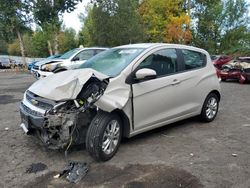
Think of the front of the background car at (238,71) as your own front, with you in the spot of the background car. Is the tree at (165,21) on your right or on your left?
on your right

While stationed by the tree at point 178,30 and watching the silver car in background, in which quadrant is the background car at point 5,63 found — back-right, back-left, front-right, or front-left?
front-right

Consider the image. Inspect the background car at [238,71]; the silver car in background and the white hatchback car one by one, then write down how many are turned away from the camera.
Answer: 0

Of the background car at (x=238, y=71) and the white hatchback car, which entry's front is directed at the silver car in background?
the background car

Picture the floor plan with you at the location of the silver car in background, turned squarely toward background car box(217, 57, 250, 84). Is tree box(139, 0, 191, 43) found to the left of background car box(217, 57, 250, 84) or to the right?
left

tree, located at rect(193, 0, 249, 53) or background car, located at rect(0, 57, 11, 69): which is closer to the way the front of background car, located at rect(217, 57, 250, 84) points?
the background car

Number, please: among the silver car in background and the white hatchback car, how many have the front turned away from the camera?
0

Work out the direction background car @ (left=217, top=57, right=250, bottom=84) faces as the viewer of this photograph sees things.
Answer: facing the viewer and to the left of the viewer

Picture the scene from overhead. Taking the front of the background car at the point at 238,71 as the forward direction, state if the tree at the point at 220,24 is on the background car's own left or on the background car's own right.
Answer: on the background car's own right

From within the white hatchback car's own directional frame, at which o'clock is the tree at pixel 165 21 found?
The tree is roughly at 5 o'clock from the white hatchback car.

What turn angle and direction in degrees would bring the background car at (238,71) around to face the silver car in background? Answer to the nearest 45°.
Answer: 0° — it already faces it

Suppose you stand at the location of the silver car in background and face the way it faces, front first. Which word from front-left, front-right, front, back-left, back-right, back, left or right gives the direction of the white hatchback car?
front-left

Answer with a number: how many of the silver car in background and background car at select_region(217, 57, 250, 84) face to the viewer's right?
0

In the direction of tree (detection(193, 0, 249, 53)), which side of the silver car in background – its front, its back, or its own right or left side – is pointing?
back

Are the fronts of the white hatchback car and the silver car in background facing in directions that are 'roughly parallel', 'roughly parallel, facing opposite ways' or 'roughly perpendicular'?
roughly parallel
